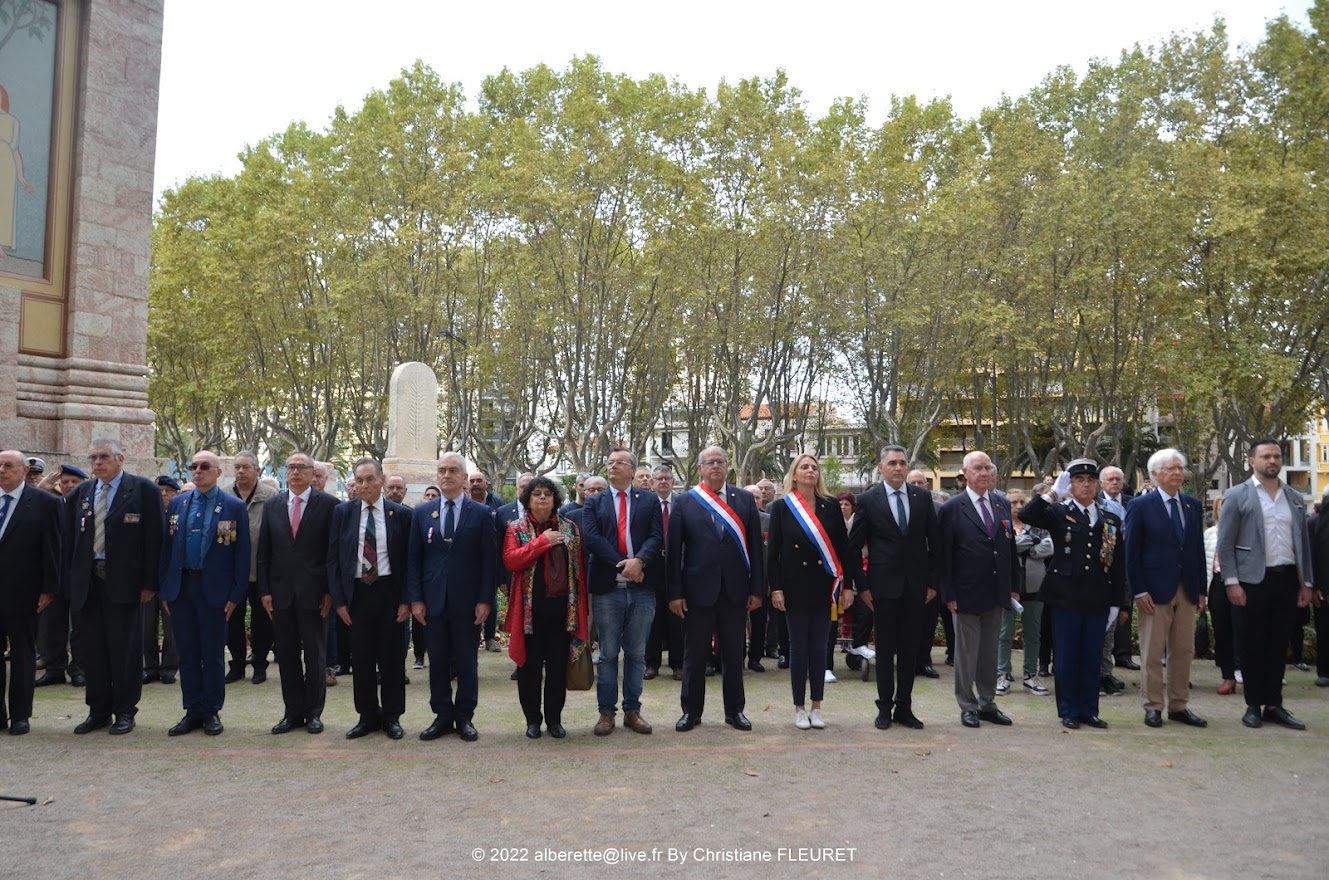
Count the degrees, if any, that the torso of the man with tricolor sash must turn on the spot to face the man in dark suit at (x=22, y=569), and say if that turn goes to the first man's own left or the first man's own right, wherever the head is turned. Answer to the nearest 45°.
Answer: approximately 90° to the first man's own right

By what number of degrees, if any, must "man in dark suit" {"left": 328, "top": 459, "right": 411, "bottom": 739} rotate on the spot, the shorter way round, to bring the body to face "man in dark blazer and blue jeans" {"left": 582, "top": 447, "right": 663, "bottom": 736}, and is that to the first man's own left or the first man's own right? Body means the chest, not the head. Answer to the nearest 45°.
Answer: approximately 90° to the first man's own left

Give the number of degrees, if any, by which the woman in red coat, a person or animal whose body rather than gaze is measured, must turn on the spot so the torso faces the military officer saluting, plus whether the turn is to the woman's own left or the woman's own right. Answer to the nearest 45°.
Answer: approximately 90° to the woman's own left

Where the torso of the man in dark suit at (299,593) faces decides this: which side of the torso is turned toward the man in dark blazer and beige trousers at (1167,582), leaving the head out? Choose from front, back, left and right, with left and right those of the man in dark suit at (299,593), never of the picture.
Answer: left

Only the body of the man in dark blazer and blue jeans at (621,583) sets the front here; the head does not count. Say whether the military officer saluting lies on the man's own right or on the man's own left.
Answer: on the man's own left
